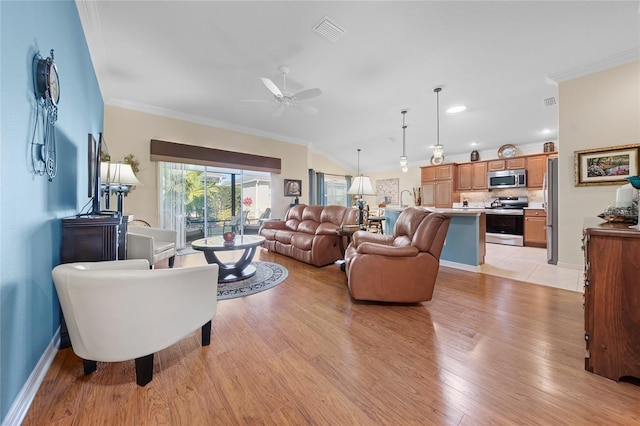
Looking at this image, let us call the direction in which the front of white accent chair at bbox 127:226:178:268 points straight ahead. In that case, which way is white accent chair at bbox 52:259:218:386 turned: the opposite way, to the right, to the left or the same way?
to the left

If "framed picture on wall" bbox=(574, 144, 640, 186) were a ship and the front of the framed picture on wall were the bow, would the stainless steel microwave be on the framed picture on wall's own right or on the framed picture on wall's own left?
on the framed picture on wall's own right

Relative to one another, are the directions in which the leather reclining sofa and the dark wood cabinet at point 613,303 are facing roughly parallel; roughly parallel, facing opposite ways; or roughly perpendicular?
roughly perpendicular

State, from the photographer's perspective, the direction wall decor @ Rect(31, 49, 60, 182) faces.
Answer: facing to the right of the viewer

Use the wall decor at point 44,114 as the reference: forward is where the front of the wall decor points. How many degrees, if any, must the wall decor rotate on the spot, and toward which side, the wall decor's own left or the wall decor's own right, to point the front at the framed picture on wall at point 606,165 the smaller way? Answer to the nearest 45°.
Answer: approximately 45° to the wall decor's own right
